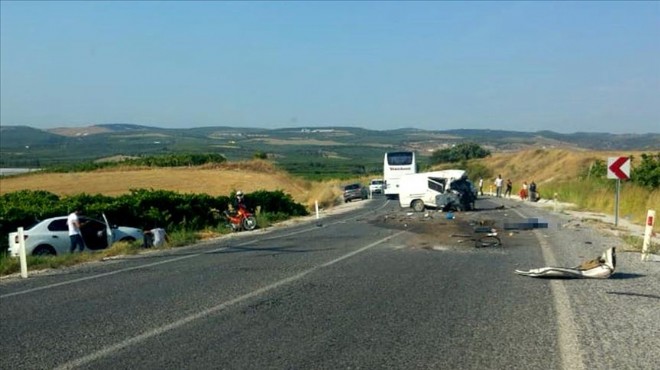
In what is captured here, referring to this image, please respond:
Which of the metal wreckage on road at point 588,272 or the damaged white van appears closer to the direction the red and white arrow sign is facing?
the metal wreckage on road

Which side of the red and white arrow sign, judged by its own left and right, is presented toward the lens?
front

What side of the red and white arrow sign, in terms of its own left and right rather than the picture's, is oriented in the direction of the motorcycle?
right

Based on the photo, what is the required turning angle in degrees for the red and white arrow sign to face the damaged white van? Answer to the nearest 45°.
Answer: approximately 135° to its right

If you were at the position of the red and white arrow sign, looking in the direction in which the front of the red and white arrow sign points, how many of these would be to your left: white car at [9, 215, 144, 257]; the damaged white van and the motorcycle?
0

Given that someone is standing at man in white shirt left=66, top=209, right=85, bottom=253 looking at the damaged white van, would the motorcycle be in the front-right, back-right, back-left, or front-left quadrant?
front-left

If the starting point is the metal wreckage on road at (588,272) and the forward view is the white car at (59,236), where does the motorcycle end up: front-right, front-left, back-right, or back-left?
front-right

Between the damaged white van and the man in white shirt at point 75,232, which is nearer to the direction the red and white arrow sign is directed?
the man in white shirt

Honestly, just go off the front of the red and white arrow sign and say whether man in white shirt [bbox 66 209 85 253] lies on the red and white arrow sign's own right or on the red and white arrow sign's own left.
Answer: on the red and white arrow sign's own right

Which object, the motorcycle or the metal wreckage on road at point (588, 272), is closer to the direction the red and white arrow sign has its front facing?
the metal wreckage on road

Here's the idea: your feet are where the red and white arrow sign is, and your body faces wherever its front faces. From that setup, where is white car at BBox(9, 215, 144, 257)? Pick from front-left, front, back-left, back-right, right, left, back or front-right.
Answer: front-right

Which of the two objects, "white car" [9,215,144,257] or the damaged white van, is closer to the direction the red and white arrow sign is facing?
the white car

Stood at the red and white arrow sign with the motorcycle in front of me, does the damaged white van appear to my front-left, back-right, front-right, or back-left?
front-right

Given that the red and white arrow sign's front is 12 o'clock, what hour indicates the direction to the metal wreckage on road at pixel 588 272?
The metal wreckage on road is roughly at 12 o'clock from the red and white arrow sign.

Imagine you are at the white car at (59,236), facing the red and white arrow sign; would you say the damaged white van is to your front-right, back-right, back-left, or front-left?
front-left

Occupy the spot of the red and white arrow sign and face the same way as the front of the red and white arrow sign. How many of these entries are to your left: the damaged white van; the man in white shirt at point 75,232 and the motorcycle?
0
